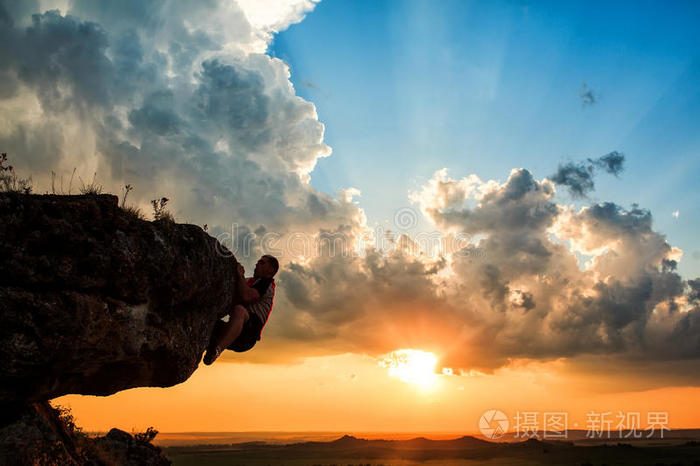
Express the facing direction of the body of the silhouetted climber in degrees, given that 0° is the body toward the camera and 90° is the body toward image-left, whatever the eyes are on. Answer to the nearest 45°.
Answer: approximately 90°
